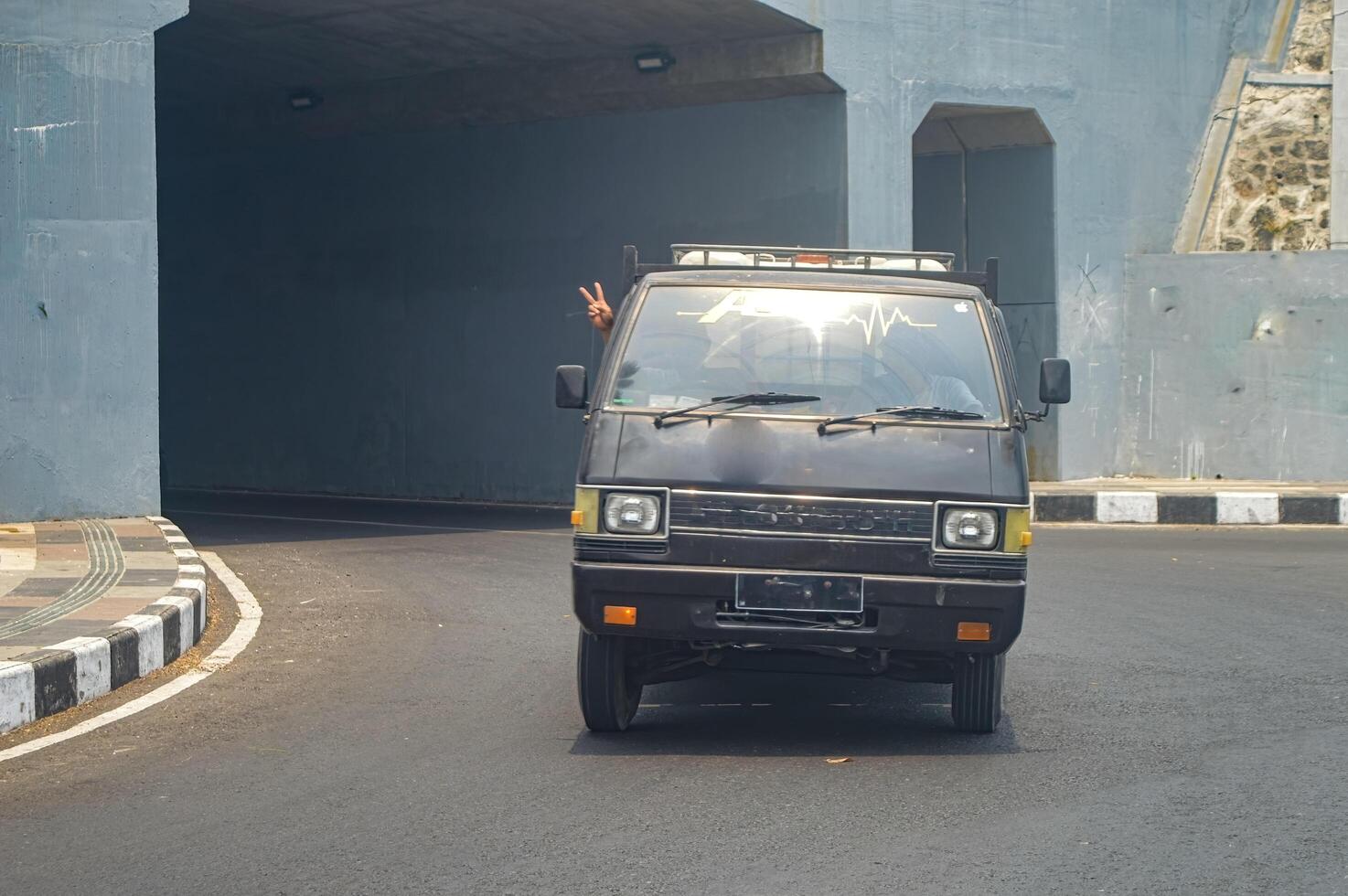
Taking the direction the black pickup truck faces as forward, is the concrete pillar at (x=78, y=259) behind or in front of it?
behind

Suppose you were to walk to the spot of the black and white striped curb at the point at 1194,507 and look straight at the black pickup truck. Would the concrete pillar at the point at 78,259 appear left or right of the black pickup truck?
right

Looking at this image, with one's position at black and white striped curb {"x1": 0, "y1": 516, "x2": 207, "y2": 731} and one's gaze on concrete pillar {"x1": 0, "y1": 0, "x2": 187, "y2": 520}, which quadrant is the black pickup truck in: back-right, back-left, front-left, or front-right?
back-right

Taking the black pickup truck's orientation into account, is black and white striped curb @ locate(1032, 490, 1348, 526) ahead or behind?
behind

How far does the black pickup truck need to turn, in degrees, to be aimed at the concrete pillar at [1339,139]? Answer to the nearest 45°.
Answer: approximately 135° to its left

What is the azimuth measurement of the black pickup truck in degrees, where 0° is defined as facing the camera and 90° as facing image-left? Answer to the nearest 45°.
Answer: approximately 0°

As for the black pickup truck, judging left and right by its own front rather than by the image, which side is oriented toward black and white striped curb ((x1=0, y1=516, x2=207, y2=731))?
right

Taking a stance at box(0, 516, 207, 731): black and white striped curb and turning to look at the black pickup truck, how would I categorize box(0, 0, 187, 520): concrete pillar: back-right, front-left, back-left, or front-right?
back-left
